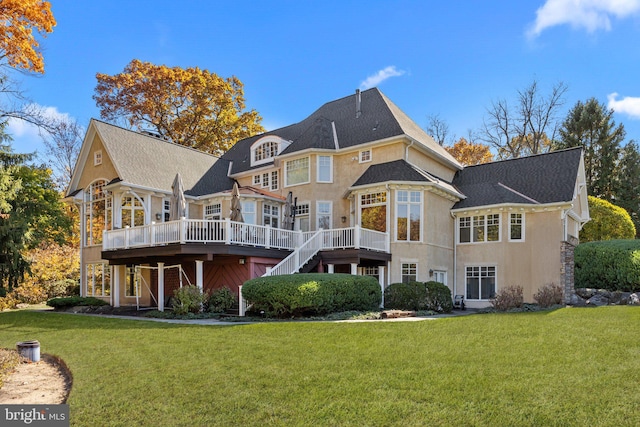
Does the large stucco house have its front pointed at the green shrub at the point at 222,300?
no

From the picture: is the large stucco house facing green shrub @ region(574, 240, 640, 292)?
no

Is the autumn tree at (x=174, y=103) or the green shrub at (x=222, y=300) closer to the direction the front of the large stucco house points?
the autumn tree

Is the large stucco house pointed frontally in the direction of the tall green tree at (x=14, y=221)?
no

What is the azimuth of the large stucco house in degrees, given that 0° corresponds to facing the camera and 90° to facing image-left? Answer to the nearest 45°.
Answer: approximately 180°

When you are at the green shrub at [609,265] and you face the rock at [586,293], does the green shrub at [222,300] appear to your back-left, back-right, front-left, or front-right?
front-right

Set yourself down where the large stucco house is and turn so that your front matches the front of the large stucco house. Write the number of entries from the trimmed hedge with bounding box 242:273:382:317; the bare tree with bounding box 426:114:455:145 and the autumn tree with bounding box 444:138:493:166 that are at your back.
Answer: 1

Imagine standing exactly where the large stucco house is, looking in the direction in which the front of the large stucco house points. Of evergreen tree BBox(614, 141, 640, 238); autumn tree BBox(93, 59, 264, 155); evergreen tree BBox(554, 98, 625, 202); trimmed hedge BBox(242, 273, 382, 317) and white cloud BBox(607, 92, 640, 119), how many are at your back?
1

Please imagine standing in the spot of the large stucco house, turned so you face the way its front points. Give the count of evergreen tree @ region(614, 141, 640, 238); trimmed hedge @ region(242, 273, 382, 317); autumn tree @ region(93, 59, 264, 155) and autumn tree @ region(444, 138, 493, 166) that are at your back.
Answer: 1
